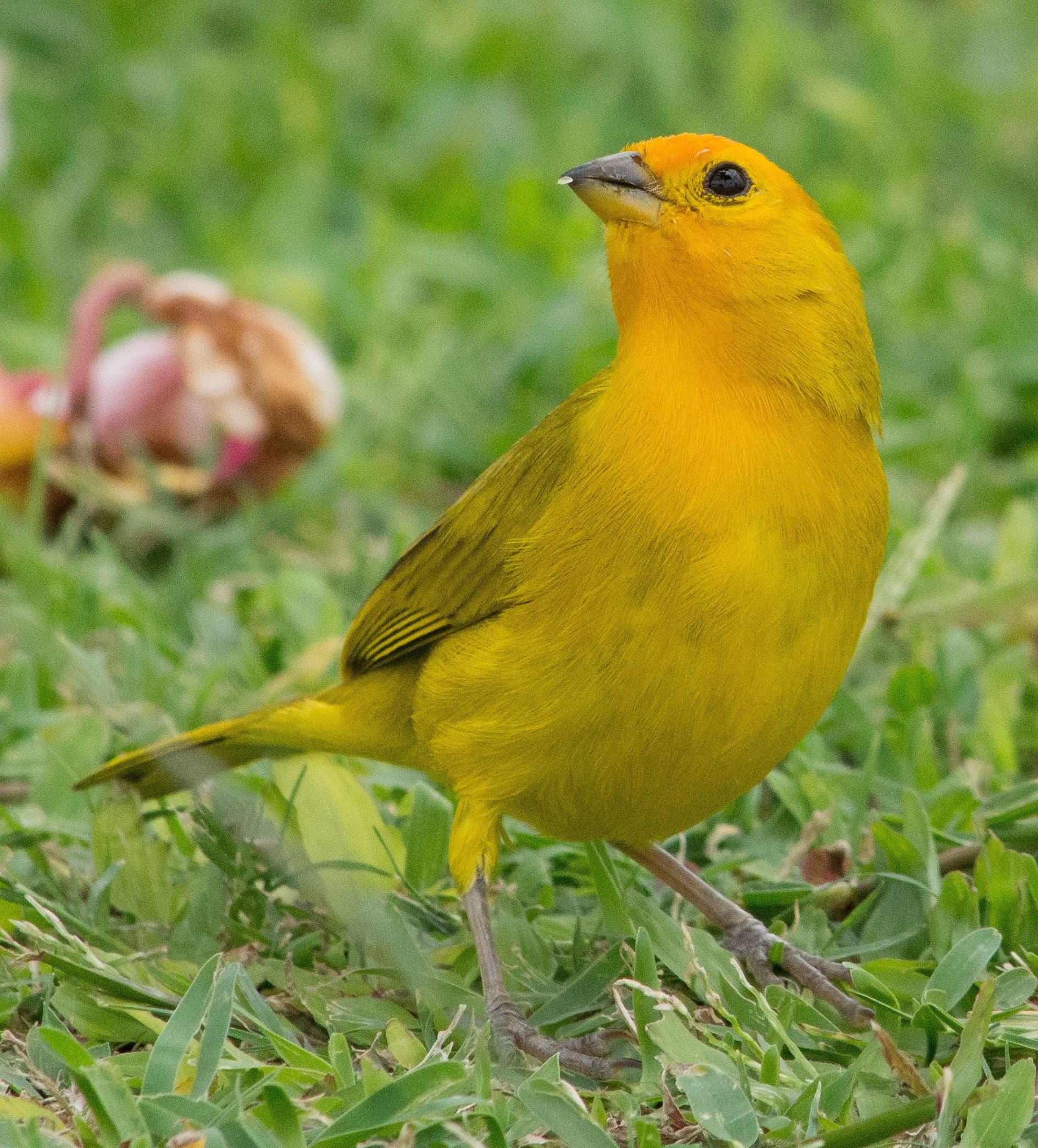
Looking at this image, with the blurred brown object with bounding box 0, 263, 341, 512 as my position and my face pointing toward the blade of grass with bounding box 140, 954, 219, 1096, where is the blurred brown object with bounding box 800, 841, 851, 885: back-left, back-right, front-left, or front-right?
front-left

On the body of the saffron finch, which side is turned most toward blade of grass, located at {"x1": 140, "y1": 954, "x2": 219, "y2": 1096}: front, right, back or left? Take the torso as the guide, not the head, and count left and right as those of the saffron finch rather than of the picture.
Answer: right

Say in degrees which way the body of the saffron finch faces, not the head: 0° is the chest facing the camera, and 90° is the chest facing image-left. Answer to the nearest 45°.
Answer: approximately 315°
